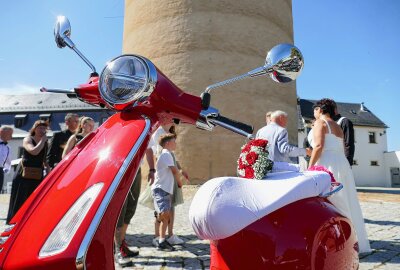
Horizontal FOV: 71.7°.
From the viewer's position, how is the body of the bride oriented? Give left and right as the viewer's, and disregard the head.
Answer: facing away from the viewer and to the left of the viewer

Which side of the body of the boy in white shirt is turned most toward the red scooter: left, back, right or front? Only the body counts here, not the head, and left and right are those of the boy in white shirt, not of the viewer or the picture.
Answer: right

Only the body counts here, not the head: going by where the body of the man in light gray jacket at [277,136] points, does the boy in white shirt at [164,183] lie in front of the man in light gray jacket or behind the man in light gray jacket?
behind

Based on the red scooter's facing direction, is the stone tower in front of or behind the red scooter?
behind

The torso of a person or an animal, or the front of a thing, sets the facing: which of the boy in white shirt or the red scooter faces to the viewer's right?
the boy in white shirt

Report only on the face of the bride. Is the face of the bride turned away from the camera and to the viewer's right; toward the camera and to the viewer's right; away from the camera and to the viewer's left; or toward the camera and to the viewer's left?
away from the camera and to the viewer's left

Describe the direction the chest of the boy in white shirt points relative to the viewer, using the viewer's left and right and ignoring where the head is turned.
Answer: facing to the right of the viewer

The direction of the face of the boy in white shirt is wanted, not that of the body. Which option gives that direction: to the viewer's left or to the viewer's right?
to the viewer's right

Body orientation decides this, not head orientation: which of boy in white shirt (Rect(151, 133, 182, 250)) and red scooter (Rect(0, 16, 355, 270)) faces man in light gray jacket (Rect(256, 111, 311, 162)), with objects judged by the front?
the boy in white shirt

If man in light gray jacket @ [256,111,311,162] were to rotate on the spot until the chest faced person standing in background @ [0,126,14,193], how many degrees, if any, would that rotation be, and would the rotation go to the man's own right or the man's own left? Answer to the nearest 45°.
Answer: approximately 135° to the man's own left

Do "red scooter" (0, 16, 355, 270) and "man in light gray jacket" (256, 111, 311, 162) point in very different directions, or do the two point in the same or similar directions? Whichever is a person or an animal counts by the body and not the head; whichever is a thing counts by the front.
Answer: very different directions
